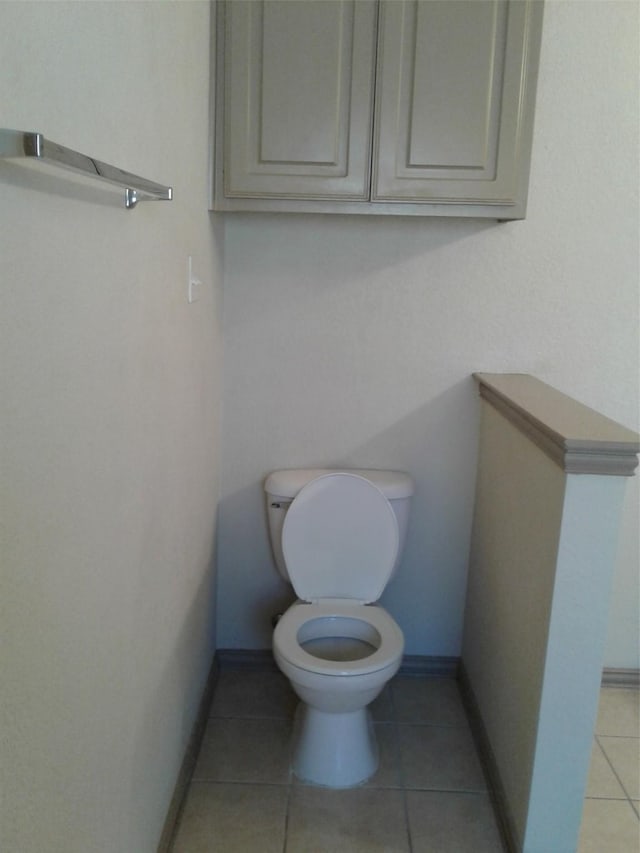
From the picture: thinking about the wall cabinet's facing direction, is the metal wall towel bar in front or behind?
in front

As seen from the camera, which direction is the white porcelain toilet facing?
toward the camera

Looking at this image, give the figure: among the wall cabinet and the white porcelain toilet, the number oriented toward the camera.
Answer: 2

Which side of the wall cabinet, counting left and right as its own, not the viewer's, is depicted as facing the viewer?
front

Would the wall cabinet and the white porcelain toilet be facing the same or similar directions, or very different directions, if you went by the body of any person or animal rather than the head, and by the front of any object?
same or similar directions
